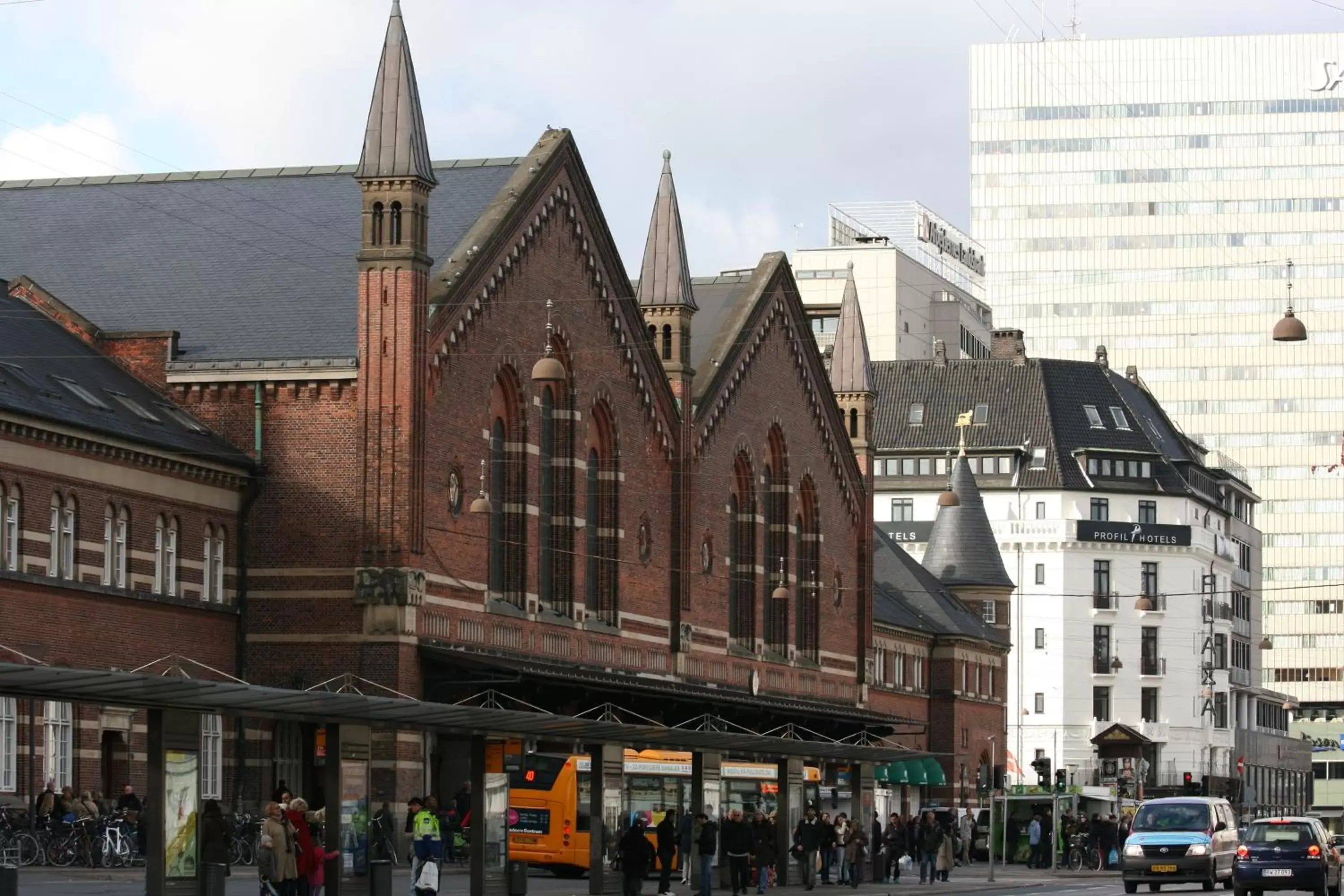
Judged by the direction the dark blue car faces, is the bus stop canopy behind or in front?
behind

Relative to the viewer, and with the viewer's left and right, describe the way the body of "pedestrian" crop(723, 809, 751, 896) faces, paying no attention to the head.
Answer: facing the viewer

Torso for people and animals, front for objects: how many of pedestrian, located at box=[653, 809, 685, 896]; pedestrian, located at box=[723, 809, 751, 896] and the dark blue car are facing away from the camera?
1
